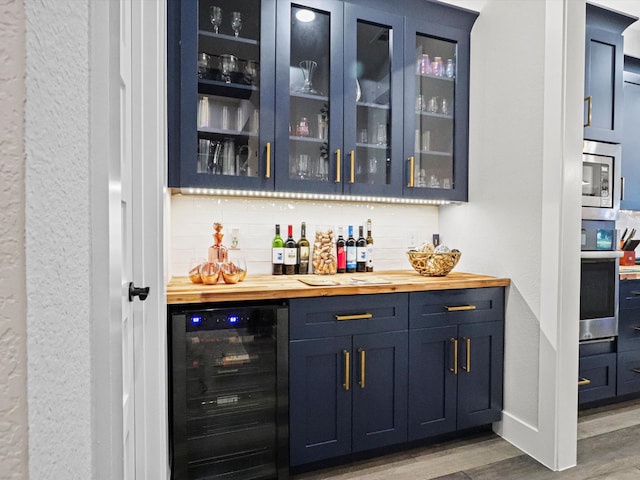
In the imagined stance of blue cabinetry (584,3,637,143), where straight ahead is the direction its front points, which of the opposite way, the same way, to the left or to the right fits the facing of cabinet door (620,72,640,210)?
the same way

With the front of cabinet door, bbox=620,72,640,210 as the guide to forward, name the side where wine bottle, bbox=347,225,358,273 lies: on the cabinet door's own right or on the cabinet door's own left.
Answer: on the cabinet door's own right

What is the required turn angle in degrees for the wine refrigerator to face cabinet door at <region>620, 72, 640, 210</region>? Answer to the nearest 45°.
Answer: approximately 90° to its left

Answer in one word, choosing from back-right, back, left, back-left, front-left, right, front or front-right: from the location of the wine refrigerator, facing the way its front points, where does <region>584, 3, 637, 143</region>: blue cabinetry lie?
left

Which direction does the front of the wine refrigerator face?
toward the camera

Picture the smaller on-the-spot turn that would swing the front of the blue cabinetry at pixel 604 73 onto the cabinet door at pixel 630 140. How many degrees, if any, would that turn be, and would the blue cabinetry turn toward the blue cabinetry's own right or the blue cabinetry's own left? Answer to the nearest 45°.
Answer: approximately 135° to the blue cabinetry's own left

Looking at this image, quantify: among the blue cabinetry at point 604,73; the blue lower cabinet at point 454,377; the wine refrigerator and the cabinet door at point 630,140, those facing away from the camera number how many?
0

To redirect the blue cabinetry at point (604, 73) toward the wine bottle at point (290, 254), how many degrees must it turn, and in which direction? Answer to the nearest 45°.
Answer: approximately 90° to its right

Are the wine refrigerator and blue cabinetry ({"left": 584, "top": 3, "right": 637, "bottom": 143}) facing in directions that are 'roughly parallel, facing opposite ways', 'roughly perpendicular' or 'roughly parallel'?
roughly parallel

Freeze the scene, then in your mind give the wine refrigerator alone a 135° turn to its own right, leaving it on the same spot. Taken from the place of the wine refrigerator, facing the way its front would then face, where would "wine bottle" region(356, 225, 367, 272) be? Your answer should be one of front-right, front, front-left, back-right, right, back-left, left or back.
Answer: right

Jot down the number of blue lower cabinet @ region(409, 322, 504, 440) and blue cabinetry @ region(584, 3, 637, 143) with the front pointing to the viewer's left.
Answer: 0

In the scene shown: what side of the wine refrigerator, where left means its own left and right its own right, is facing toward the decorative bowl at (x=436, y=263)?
left

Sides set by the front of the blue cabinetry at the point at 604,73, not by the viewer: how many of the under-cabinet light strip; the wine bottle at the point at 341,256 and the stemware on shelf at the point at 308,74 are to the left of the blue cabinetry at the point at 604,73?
0

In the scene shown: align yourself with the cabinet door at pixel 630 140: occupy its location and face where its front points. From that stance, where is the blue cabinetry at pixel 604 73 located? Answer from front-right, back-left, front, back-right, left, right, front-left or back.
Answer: front-right

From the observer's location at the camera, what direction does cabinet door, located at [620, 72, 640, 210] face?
facing the viewer and to the right of the viewer

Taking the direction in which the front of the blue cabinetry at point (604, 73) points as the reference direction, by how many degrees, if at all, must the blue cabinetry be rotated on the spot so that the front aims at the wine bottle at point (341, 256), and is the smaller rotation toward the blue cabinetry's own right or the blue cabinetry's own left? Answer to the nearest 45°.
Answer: approximately 90° to the blue cabinetry's own right

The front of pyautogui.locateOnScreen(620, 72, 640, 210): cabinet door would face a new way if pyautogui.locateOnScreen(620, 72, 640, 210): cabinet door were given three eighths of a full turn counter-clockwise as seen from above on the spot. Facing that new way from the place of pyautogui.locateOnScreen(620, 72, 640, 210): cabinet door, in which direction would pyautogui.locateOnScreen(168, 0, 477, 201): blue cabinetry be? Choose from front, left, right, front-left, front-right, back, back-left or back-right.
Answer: back-left

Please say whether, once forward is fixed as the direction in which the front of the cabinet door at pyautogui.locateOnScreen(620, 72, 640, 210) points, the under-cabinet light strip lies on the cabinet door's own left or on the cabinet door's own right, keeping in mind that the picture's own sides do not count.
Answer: on the cabinet door's own right

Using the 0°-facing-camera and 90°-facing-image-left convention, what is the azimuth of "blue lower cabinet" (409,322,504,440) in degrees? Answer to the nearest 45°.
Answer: approximately 315°
